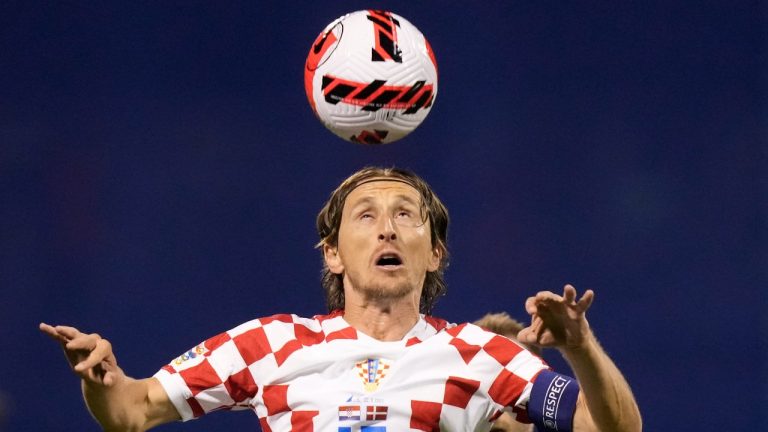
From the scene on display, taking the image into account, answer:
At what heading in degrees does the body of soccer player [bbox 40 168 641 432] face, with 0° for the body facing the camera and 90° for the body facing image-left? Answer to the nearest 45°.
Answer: approximately 0°
